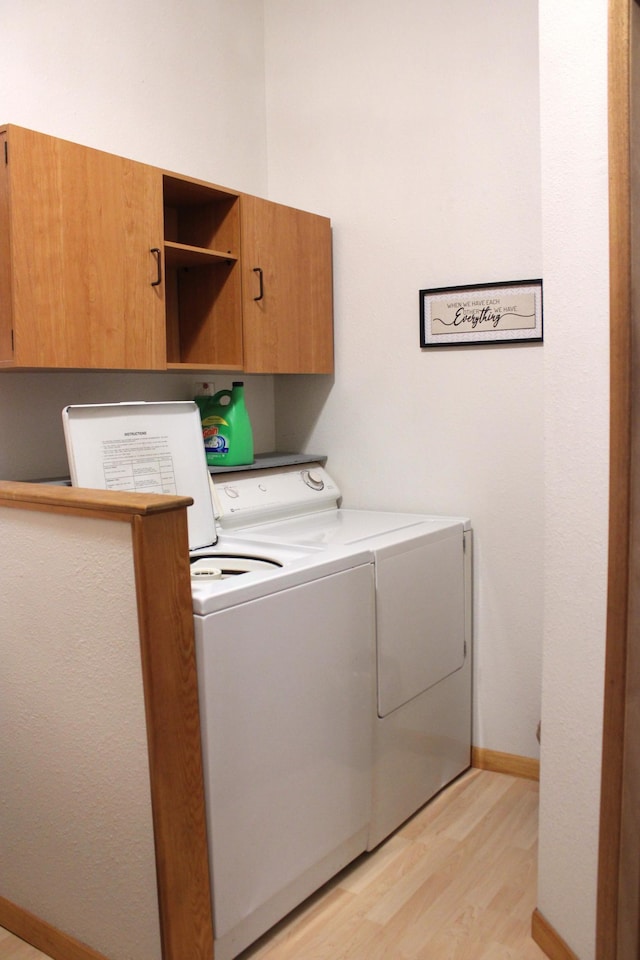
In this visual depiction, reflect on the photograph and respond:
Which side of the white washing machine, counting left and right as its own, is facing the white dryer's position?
left

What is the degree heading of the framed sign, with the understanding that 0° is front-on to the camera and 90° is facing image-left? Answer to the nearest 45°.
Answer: approximately 45°

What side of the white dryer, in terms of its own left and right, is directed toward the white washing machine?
right

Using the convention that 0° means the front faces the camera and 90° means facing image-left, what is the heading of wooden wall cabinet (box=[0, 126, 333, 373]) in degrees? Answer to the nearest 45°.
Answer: approximately 315°

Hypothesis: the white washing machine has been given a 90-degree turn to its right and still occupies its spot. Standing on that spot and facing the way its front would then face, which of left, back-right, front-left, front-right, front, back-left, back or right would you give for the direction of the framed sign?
back

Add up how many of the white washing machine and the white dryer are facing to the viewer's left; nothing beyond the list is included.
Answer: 0

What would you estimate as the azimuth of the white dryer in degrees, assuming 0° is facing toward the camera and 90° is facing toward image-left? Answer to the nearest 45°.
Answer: approximately 315°
